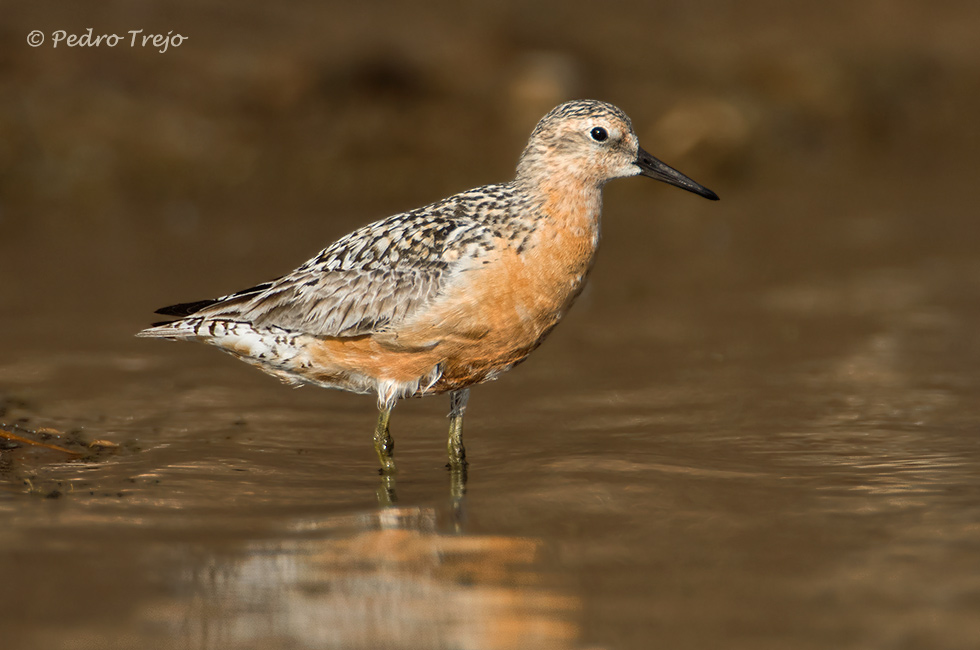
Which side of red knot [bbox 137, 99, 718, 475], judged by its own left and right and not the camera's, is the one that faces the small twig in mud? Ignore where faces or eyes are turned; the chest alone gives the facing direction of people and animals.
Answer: back

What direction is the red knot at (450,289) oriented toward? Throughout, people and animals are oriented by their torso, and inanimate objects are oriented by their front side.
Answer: to the viewer's right
